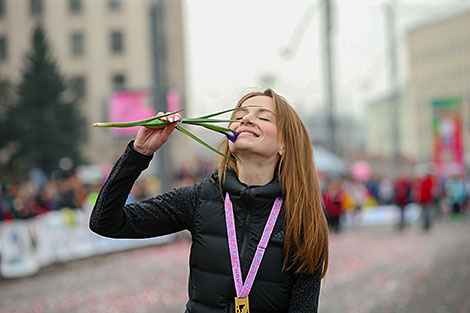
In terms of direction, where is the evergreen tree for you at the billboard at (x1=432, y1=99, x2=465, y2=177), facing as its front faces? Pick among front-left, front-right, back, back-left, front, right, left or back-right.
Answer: right

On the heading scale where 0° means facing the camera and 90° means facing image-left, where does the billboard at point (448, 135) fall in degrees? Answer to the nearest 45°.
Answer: approximately 0°

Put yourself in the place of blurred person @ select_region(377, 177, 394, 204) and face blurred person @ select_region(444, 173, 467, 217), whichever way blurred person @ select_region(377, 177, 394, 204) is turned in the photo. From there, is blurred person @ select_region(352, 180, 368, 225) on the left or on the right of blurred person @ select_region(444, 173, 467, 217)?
right

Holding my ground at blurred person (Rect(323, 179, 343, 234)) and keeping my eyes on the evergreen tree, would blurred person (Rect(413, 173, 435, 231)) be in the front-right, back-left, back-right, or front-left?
back-right

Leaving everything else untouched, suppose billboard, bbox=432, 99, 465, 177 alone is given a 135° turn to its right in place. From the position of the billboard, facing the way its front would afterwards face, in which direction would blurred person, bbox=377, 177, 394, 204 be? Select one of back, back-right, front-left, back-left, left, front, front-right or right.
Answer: front-left

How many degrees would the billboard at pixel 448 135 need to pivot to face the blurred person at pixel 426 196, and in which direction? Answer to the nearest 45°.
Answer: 0° — it already faces them

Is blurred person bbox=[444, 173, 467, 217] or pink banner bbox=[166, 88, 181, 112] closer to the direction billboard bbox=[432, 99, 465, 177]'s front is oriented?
the blurred person

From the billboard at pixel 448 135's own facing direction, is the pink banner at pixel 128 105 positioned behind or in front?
in front

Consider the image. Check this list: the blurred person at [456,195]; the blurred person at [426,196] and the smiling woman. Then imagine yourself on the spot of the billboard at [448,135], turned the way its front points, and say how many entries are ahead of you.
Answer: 3

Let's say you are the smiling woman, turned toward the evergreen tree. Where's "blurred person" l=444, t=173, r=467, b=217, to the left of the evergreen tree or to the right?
right

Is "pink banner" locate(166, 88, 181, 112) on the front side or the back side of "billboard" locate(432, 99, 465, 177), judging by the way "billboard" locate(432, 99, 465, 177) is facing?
on the front side

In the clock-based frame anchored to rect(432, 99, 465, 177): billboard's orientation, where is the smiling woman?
The smiling woman is roughly at 12 o'clock from the billboard.

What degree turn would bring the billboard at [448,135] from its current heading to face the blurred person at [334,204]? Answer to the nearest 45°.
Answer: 0° — it already faces them

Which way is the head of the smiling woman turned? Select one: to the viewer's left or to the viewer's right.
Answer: to the viewer's left
